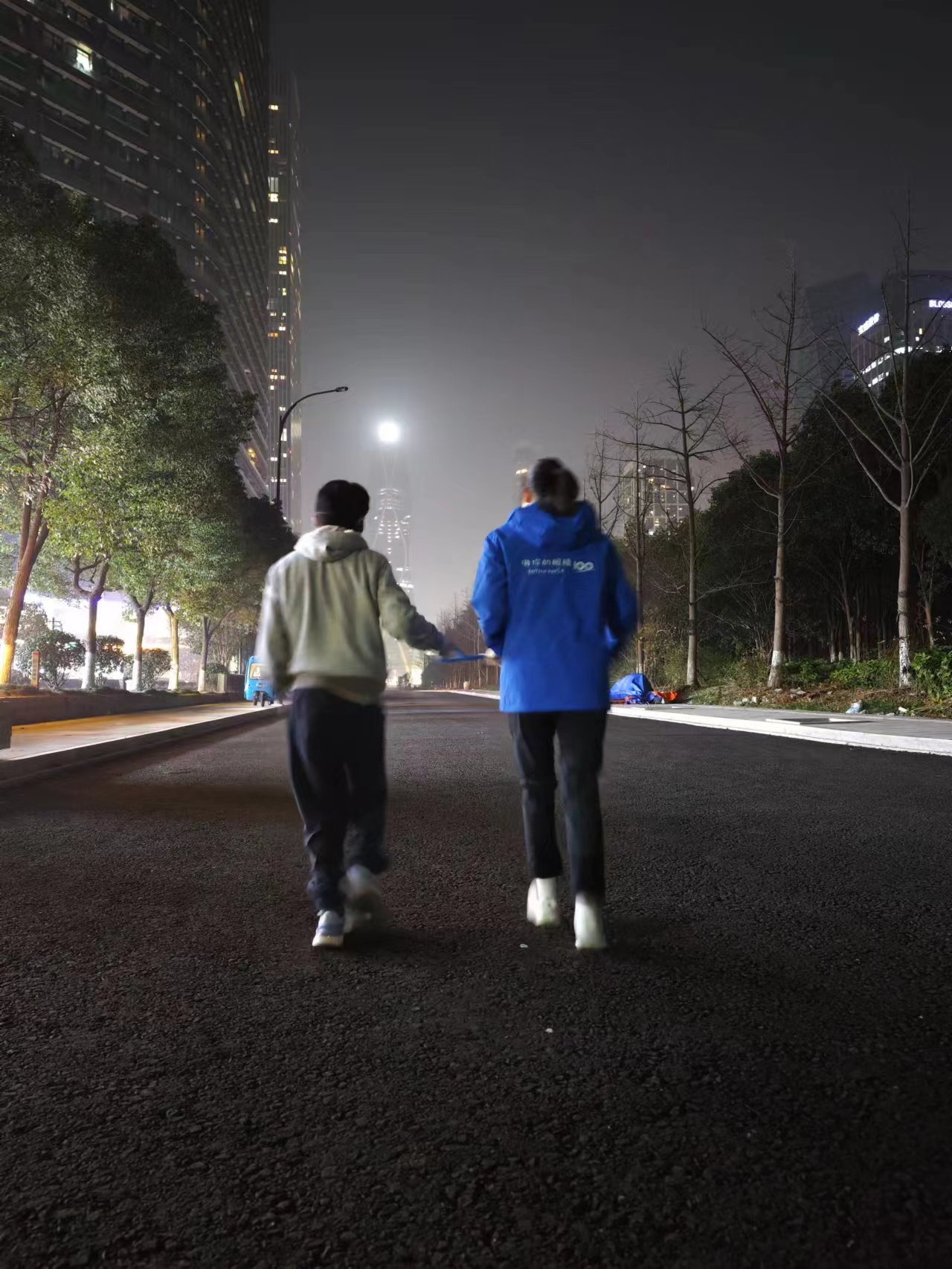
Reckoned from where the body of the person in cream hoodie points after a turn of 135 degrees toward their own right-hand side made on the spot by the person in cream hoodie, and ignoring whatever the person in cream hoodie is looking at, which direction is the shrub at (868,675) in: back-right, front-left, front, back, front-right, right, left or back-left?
left

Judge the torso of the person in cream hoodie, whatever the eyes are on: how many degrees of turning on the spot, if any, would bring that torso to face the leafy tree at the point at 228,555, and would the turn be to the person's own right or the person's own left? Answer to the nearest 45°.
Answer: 0° — they already face it

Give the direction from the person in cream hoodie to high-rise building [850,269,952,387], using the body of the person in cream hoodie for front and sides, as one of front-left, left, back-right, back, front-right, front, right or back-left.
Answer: front-right

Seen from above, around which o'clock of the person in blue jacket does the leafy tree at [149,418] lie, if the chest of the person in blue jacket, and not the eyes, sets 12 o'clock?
The leafy tree is roughly at 11 o'clock from the person in blue jacket.

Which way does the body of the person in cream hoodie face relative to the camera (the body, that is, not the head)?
away from the camera

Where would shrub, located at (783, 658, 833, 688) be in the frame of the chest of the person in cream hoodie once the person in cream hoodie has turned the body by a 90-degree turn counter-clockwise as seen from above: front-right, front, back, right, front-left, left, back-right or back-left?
back-right

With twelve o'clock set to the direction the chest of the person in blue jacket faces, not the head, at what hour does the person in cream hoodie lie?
The person in cream hoodie is roughly at 9 o'clock from the person in blue jacket.

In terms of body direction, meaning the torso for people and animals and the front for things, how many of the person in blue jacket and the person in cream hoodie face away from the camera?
2

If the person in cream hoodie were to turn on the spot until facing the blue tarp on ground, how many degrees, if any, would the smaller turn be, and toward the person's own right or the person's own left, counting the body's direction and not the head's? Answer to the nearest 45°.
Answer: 0° — they already face it

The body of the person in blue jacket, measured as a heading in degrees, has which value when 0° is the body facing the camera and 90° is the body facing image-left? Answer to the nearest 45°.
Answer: approximately 180°

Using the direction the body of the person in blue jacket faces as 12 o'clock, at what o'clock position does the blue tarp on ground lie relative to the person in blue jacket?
The blue tarp on ground is roughly at 12 o'clock from the person in blue jacket.

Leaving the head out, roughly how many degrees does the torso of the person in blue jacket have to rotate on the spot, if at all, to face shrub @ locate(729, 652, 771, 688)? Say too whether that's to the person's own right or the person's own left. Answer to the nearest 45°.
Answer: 0° — they already face it

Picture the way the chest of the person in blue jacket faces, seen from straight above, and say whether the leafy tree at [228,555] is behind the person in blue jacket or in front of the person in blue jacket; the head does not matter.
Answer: in front

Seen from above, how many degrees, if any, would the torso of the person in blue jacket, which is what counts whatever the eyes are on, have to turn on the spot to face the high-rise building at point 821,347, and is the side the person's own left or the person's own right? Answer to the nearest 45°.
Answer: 0° — they already face it

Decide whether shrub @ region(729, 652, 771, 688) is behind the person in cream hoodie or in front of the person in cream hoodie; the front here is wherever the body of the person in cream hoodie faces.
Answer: in front

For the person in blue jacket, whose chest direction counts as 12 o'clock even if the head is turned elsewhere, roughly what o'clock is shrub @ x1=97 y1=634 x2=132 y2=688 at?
The shrub is roughly at 11 o'clock from the person in blue jacket.

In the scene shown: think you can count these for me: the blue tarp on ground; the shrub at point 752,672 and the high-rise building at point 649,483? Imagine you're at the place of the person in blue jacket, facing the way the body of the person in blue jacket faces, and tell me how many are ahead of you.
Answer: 3
